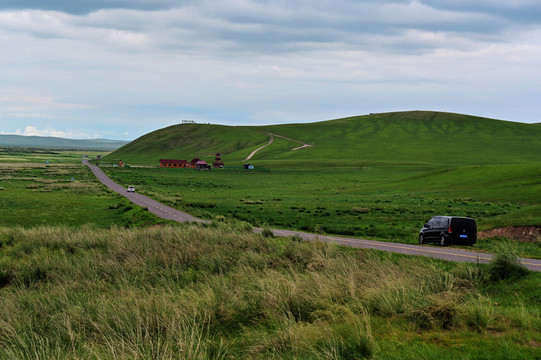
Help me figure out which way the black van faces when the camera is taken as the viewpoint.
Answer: facing away from the viewer and to the left of the viewer

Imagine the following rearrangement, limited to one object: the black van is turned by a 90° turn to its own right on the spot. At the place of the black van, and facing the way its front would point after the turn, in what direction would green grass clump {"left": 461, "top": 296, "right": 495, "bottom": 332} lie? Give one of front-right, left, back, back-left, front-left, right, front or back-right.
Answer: back-right

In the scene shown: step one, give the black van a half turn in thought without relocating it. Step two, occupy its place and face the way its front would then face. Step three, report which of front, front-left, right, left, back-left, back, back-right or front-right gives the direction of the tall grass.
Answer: front-right
